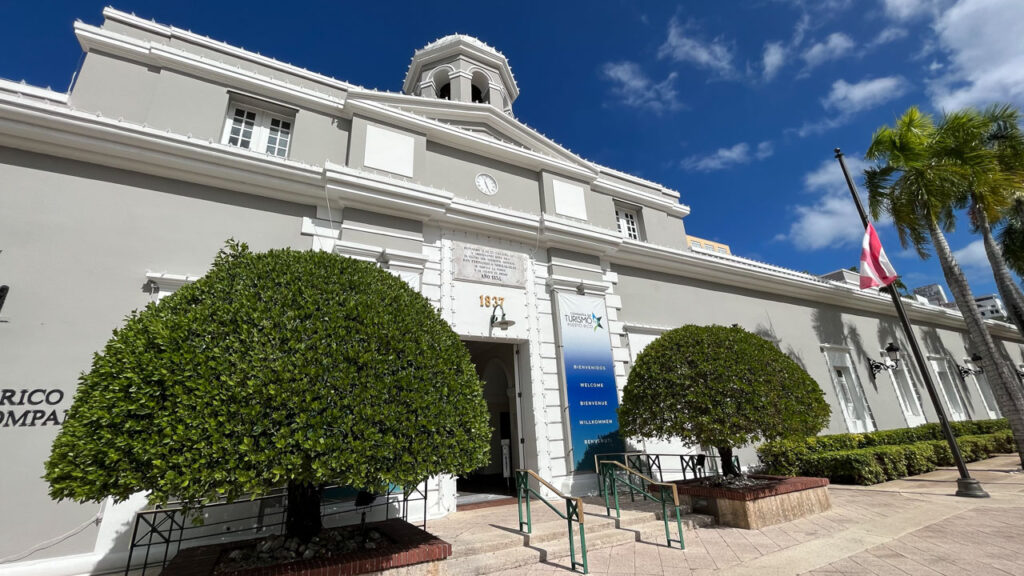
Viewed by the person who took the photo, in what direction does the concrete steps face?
facing the viewer and to the right of the viewer

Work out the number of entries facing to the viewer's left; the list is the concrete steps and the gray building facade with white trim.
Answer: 0

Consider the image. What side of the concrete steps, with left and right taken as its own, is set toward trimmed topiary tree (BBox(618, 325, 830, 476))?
left

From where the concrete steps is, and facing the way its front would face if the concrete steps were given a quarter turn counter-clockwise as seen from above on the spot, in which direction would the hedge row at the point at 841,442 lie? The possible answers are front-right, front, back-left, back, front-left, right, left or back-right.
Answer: front

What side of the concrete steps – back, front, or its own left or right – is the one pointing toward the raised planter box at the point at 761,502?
left

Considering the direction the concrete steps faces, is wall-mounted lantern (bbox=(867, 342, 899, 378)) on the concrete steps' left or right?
on its left

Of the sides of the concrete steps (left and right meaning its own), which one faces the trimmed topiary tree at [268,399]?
right

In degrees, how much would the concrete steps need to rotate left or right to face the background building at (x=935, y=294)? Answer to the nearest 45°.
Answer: approximately 90° to its left

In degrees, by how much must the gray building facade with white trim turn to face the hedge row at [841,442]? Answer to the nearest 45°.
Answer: approximately 90° to its left

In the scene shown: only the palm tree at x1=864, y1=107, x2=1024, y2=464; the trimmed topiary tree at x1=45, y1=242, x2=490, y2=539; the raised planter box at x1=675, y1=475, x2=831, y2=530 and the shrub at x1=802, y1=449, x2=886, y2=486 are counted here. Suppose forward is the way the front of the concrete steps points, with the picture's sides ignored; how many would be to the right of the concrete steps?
1
